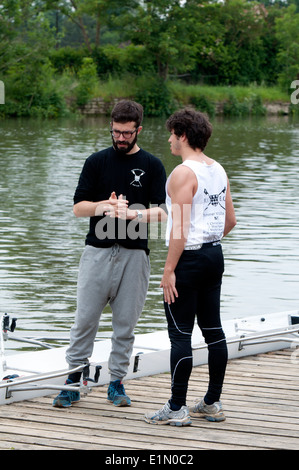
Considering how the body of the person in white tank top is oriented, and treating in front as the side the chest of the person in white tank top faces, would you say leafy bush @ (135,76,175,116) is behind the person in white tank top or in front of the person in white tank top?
in front

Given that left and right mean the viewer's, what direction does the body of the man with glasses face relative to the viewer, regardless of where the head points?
facing the viewer

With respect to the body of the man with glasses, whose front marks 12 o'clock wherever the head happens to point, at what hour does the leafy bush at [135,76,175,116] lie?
The leafy bush is roughly at 6 o'clock from the man with glasses.

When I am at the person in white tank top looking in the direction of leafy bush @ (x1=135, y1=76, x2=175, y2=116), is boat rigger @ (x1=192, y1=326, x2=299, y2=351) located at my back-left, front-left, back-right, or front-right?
front-right

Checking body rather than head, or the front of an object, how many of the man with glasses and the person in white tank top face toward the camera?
1

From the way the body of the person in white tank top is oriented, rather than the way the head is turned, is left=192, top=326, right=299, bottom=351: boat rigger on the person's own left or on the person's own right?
on the person's own right

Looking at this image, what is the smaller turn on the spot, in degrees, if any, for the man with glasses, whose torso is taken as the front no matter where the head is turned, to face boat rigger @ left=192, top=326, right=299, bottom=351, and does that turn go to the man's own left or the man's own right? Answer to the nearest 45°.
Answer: approximately 135° to the man's own left

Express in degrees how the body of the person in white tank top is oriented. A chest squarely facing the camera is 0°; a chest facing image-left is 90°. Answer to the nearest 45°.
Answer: approximately 135°
